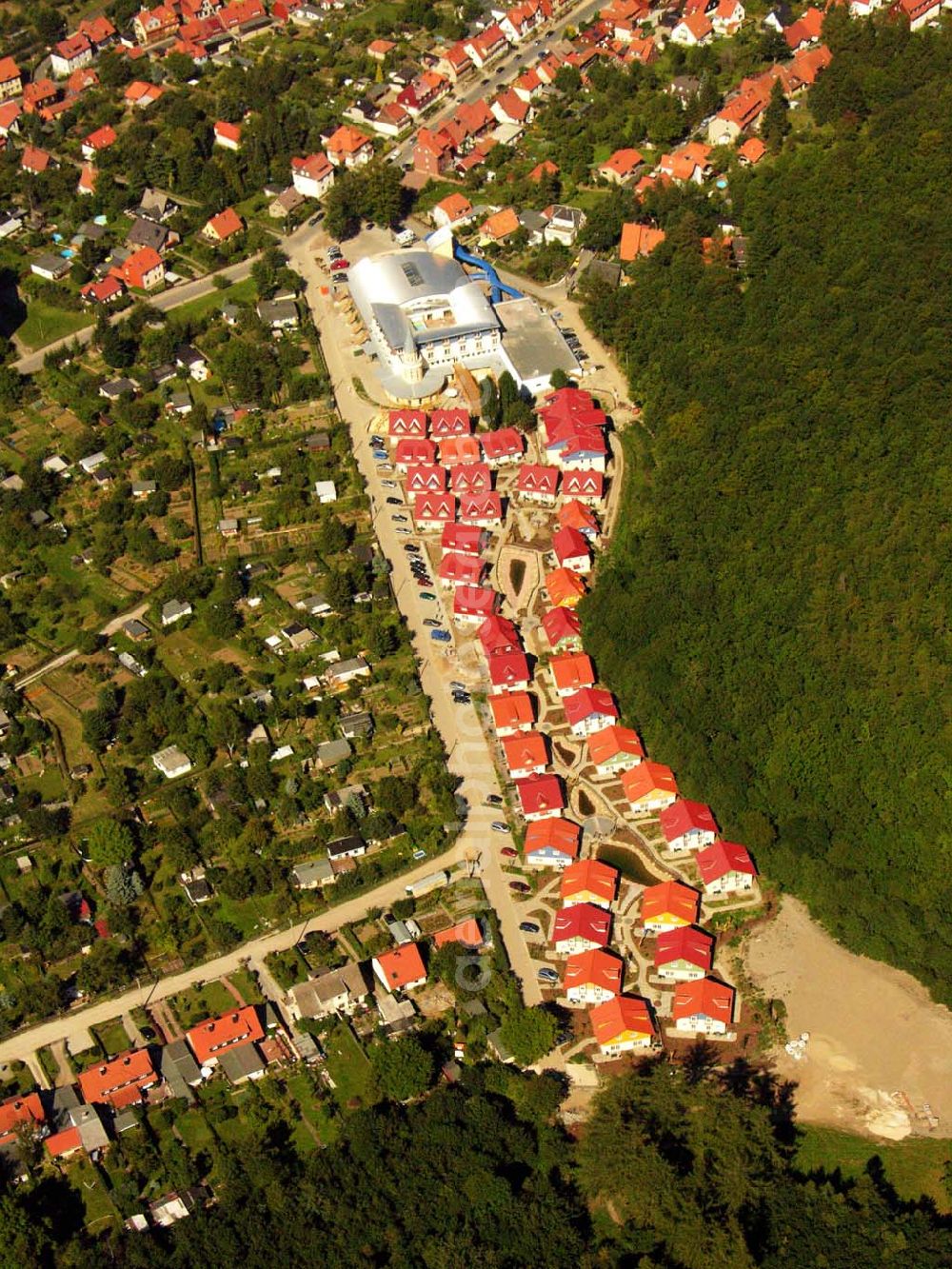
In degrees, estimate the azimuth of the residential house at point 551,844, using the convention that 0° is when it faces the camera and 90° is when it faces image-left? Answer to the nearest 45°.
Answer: approximately 0°

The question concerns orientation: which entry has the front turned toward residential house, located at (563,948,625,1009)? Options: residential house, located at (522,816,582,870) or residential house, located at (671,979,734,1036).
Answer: residential house, located at (522,816,582,870)

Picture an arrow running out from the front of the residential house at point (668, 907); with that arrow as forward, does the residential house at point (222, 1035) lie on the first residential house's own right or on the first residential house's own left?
on the first residential house's own right

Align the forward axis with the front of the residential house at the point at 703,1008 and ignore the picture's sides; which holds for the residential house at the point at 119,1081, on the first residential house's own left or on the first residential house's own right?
on the first residential house's own right

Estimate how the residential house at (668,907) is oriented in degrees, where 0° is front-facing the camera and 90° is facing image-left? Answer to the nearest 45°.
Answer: approximately 0°

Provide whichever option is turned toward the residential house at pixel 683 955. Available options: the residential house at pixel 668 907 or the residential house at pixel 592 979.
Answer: the residential house at pixel 668 907

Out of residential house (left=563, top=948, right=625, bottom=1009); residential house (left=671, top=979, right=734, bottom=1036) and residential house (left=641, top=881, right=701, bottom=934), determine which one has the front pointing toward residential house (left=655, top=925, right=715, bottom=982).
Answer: residential house (left=641, top=881, right=701, bottom=934)

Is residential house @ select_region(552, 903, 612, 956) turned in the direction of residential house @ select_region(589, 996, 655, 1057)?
yes

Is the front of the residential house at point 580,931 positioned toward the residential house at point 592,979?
yes
